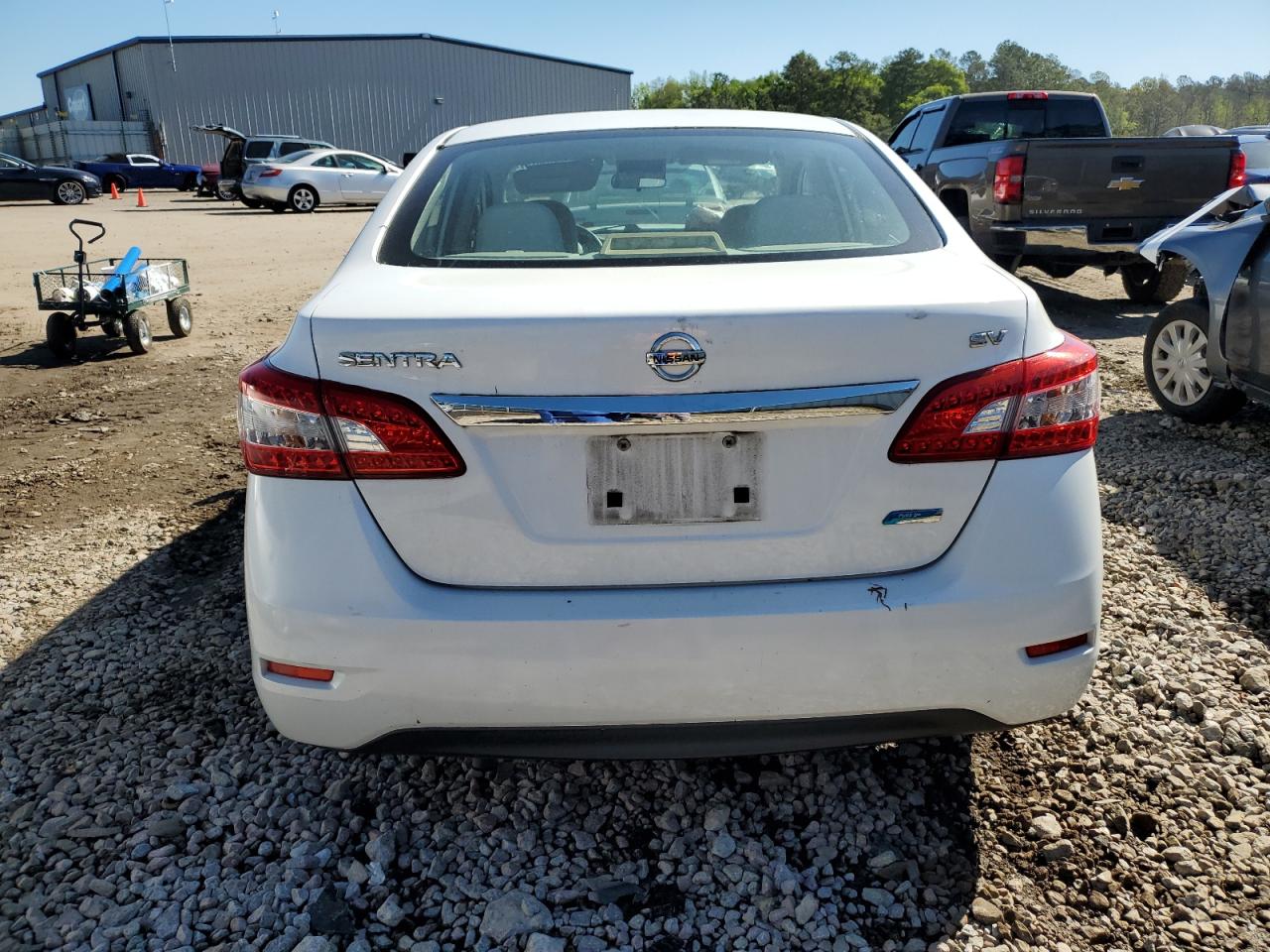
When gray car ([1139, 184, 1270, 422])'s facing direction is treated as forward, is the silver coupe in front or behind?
in front

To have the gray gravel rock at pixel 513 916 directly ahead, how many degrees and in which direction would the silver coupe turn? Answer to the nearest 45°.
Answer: approximately 135° to its right

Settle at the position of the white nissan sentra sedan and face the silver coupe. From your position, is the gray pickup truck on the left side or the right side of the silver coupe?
right

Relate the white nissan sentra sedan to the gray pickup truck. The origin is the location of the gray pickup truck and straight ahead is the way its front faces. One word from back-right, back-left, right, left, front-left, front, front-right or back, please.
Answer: back-left

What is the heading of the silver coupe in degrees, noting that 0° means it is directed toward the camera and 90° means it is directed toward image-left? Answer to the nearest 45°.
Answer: approximately 225°

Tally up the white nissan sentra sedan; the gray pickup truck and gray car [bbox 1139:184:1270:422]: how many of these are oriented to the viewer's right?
0

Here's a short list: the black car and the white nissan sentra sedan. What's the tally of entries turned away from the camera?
1

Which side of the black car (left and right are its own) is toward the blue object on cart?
right

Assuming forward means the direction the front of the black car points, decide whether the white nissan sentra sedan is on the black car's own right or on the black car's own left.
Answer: on the black car's own right

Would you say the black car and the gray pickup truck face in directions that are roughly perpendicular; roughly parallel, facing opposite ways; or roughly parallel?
roughly perpendicular

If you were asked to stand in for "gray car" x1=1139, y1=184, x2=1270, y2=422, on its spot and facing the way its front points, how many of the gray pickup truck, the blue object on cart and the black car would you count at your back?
0

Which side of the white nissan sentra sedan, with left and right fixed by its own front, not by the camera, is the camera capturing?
back
